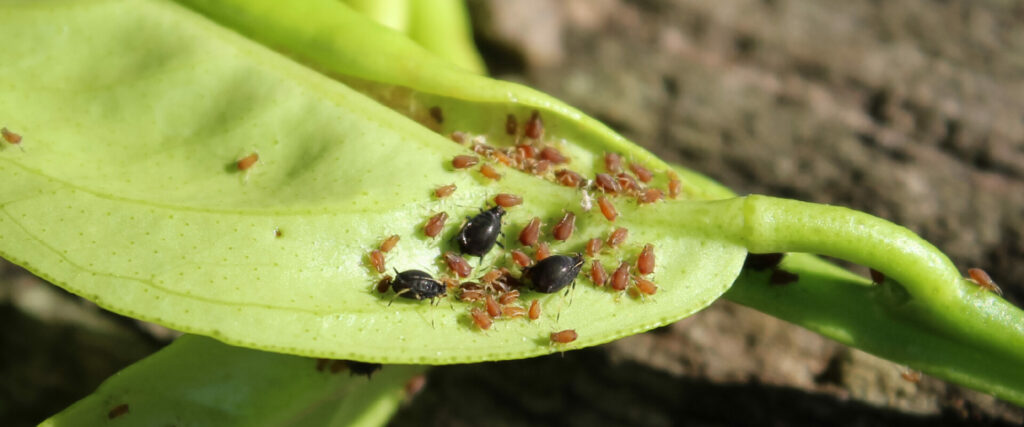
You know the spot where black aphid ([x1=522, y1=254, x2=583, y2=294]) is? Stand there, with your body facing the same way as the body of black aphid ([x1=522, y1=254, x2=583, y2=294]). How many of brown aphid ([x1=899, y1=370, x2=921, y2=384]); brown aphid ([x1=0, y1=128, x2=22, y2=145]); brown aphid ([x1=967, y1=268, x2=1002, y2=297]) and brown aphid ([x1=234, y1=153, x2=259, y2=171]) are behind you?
2

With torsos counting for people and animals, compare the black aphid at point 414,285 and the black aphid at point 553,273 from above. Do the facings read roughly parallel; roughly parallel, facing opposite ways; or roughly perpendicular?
roughly parallel

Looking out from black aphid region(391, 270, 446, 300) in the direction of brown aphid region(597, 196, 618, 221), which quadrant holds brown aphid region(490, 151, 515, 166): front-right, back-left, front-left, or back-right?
front-left

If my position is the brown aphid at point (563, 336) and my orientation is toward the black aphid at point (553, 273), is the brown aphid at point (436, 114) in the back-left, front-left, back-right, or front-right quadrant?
front-left
